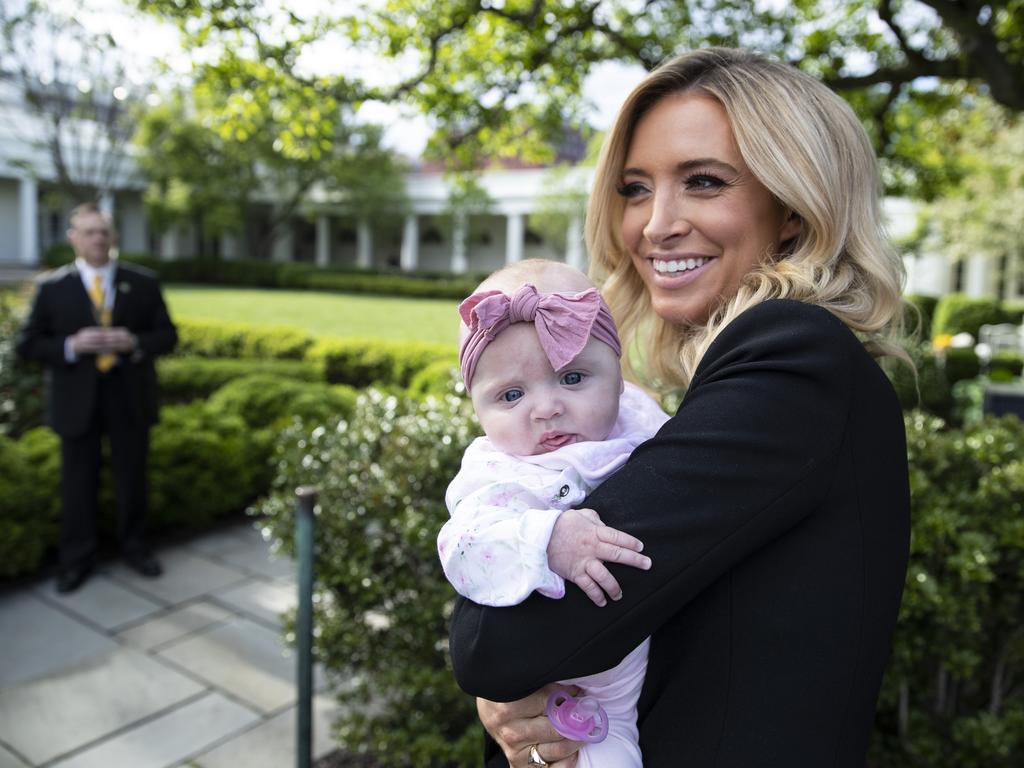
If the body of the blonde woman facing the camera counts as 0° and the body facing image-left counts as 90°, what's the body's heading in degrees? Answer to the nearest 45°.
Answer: approximately 90°

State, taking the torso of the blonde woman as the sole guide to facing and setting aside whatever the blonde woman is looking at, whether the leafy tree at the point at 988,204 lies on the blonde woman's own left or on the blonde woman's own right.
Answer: on the blonde woman's own right

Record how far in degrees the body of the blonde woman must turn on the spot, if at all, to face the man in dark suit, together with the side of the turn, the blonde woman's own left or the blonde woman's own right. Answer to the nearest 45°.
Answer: approximately 45° to the blonde woman's own right

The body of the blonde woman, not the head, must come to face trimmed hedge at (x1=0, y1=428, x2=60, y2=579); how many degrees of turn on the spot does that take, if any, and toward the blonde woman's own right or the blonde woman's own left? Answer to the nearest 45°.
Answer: approximately 45° to the blonde woman's own right

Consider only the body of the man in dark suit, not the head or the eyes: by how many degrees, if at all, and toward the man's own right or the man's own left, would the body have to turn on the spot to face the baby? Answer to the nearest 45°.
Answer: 0° — they already face them

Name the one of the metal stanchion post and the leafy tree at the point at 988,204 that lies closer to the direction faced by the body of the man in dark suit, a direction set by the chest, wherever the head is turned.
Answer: the metal stanchion post
